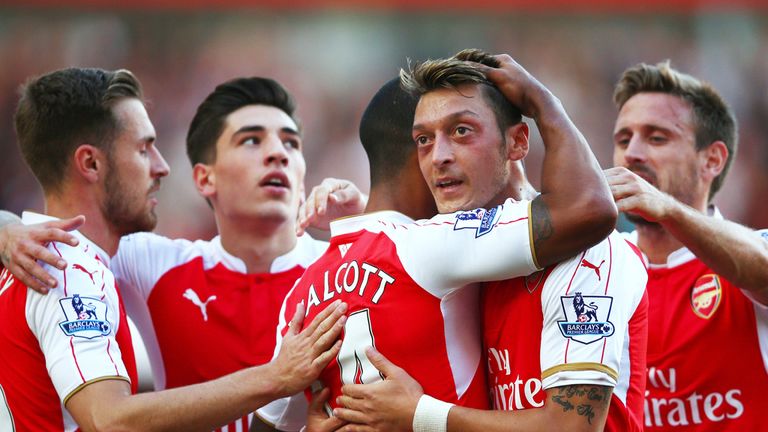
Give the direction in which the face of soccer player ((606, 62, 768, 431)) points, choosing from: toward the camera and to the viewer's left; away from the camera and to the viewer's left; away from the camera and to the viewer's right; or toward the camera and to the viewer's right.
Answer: toward the camera and to the viewer's left

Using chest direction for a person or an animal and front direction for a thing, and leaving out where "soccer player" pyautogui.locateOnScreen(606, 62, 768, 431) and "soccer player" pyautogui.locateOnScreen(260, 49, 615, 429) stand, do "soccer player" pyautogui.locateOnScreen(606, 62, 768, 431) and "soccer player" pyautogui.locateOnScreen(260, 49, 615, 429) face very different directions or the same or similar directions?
very different directions

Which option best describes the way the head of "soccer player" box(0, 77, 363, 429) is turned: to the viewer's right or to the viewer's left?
to the viewer's right

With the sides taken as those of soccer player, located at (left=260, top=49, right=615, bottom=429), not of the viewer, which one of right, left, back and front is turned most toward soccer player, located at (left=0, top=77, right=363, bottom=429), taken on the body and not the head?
left

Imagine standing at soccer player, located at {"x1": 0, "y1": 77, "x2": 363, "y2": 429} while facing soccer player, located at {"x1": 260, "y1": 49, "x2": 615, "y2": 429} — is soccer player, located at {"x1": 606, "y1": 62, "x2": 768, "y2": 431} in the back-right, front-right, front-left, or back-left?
front-left

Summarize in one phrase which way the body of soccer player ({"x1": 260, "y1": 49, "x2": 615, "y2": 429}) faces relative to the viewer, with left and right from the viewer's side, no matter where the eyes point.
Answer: facing away from the viewer and to the right of the viewer

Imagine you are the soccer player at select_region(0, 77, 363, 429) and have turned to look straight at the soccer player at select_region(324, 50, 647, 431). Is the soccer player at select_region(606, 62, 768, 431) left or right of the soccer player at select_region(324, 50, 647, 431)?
left

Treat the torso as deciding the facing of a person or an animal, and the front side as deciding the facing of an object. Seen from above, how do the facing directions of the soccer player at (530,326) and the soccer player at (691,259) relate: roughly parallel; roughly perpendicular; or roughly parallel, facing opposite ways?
roughly parallel

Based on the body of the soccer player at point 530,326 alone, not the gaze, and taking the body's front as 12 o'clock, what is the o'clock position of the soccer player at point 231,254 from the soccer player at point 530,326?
the soccer player at point 231,254 is roughly at 3 o'clock from the soccer player at point 530,326.

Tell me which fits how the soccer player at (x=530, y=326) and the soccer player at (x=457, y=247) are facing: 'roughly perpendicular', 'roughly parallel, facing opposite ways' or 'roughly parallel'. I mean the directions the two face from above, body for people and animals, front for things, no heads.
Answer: roughly parallel, facing opposite ways

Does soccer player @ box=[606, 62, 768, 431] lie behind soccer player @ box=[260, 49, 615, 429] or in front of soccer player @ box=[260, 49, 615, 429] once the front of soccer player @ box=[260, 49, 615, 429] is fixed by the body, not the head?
in front

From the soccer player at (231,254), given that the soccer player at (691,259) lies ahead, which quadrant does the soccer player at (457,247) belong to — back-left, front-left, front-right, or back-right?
front-right

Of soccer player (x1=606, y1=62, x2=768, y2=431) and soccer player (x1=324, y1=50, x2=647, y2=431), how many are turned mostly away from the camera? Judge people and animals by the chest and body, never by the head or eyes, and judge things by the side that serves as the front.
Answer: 0

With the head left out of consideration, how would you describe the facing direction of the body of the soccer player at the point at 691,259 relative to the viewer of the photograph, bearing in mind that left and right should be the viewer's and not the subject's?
facing the viewer and to the left of the viewer

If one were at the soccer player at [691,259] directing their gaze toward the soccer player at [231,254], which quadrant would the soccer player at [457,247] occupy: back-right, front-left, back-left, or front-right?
front-left
